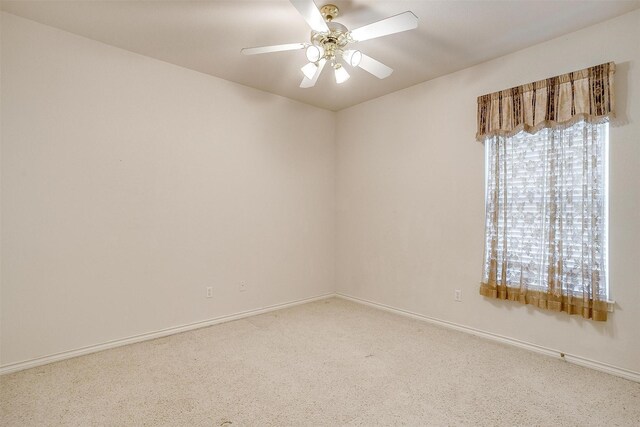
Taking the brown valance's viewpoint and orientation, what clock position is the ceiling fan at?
The ceiling fan is roughly at 12 o'clock from the brown valance.

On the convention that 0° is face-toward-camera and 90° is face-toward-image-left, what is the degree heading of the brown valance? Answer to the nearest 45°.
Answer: approximately 45°
